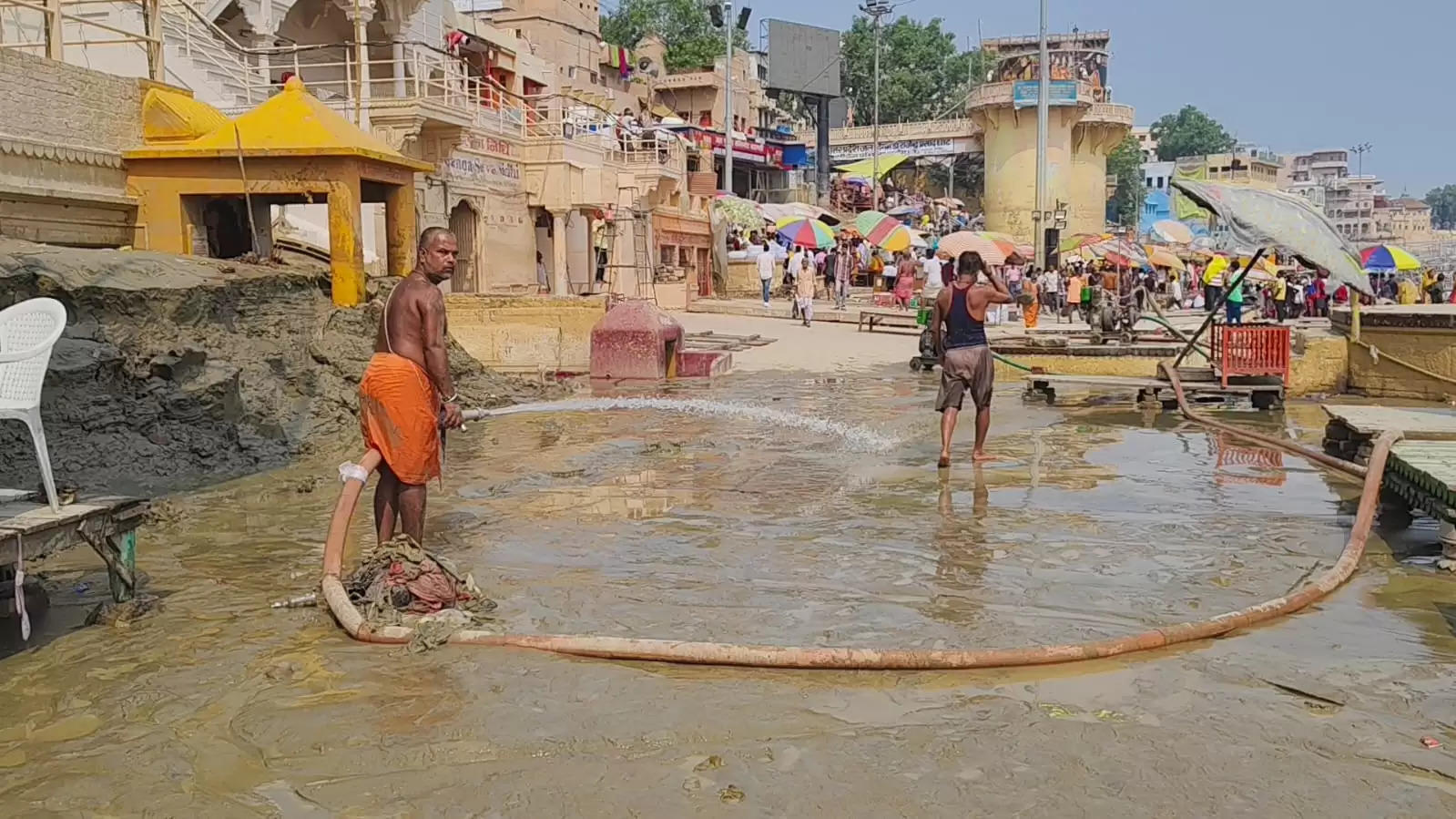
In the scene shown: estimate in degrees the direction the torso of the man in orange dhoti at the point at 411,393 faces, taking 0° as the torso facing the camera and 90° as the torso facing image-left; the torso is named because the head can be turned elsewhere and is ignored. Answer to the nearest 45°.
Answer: approximately 225°

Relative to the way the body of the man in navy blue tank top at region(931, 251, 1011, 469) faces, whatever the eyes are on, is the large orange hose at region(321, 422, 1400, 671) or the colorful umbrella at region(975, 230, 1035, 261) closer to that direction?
the colorful umbrella

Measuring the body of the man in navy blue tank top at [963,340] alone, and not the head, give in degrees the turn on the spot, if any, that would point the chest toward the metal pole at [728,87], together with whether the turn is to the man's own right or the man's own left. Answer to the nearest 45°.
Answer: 0° — they already face it

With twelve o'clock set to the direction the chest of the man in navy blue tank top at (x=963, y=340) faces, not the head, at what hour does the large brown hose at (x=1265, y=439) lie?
The large brown hose is roughly at 2 o'clock from the man in navy blue tank top.

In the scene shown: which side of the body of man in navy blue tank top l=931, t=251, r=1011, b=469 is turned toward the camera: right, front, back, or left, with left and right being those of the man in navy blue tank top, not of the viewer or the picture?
back

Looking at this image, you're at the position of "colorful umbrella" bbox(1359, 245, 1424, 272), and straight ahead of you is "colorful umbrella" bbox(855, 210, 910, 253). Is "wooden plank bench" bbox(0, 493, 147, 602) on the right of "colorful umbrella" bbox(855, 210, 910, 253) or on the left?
left

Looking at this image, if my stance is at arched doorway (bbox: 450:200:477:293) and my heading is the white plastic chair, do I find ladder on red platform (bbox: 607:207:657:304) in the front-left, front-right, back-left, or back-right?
front-left

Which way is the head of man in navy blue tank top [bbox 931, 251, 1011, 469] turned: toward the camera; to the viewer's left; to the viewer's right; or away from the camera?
away from the camera

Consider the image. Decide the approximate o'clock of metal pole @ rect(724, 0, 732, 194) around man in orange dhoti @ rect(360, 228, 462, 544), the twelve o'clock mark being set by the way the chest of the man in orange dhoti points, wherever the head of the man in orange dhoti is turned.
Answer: The metal pole is roughly at 11 o'clock from the man in orange dhoti.

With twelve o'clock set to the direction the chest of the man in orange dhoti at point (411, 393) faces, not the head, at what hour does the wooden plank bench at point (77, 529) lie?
The wooden plank bench is roughly at 7 o'clock from the man in orange dhoti.

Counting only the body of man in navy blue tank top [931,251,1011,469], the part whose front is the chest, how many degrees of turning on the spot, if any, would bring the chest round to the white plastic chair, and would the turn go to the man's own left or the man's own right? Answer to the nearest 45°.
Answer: approximately 135° to the man's own left
